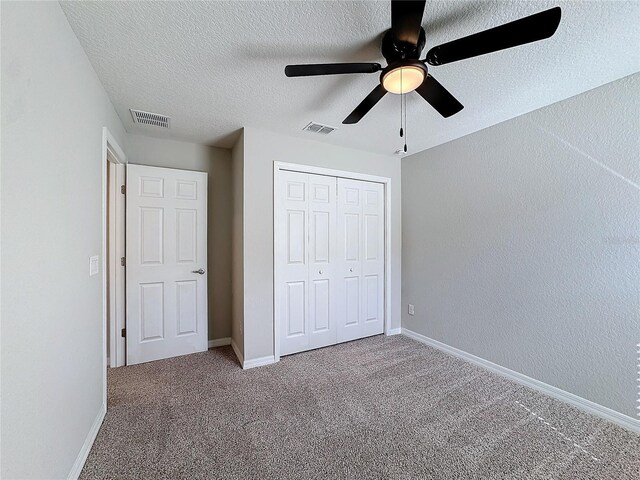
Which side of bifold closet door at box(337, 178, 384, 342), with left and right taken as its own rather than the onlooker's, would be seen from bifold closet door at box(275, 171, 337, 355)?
right

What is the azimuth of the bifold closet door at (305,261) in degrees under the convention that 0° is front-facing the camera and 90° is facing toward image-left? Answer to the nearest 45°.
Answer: approximately 315°

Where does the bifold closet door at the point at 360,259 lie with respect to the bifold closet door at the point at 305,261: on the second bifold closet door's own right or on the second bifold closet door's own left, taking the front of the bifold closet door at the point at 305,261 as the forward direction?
on the second bifold closet door's own left

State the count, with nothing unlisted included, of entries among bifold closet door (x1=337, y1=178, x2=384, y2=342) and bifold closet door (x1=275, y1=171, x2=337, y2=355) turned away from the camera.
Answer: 0

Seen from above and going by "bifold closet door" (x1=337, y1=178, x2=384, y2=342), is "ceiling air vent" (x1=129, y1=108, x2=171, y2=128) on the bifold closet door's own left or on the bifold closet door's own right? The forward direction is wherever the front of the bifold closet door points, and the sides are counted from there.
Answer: on the bifold closet door's own right
